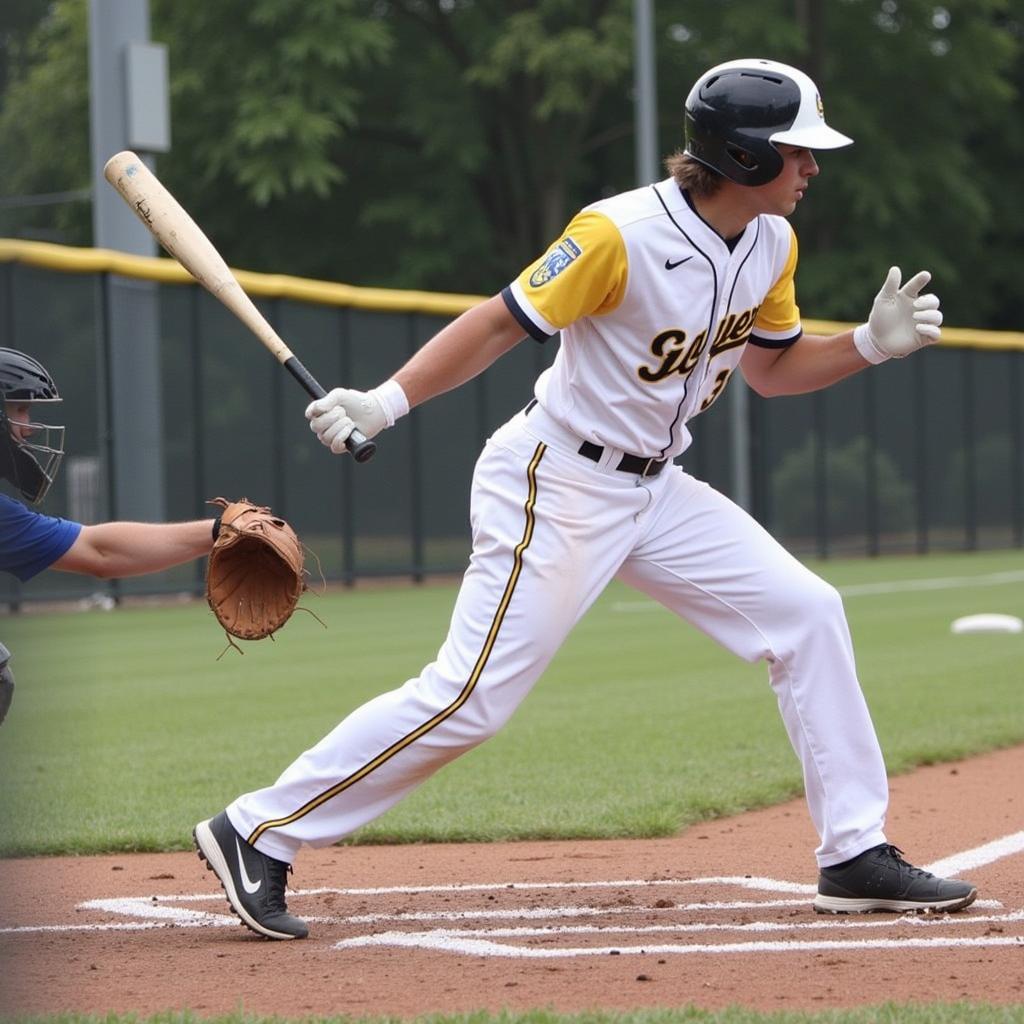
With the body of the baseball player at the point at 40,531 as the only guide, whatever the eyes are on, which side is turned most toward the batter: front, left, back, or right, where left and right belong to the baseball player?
front

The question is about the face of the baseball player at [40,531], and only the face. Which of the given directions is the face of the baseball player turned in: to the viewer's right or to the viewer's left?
to the viewer's right

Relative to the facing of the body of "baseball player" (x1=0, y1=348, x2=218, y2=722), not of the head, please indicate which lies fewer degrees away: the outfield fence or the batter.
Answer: the batter

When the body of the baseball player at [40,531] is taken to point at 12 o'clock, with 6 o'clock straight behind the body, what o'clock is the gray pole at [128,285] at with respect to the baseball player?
The gray pole is roughly at 9 o'clock from the baseball player.

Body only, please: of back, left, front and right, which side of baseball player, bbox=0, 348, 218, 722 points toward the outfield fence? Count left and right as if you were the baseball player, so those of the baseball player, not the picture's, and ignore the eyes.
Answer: left

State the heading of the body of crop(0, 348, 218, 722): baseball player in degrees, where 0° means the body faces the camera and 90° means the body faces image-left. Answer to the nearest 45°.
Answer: approximately 270°
